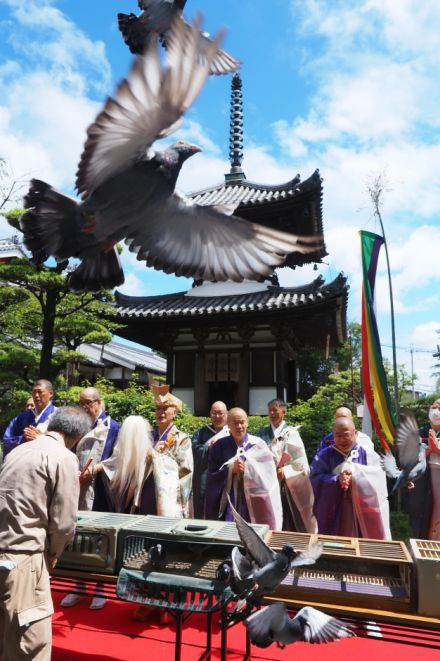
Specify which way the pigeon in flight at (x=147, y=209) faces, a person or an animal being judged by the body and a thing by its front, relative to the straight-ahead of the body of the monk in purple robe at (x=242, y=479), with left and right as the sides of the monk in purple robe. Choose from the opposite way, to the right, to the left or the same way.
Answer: to the left

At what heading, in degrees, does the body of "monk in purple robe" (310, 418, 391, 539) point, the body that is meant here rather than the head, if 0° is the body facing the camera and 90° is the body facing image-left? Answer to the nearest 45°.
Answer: approximately 0°

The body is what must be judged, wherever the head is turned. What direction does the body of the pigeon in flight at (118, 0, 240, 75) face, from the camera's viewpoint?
to the viewer's right

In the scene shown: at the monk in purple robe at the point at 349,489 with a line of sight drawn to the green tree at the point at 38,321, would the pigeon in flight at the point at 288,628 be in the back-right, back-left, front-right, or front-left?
back-left

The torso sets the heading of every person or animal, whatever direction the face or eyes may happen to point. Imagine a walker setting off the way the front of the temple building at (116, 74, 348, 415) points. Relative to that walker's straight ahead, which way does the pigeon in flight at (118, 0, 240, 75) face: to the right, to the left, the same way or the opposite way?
to the left

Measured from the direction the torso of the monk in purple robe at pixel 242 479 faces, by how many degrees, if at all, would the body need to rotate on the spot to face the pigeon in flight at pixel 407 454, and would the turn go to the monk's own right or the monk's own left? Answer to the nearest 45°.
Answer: approximately 90° to the monk's own left

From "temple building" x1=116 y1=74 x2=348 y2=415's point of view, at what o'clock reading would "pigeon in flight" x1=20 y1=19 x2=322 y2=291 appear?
The pigeon in flight is roughly at 12 o'clock from the temple building.

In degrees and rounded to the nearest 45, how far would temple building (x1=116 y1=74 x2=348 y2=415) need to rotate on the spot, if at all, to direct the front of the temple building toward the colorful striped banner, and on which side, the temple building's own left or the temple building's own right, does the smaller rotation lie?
approximately 45° to the temple building's own left

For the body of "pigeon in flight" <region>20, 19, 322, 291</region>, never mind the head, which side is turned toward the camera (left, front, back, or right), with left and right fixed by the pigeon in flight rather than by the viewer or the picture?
right

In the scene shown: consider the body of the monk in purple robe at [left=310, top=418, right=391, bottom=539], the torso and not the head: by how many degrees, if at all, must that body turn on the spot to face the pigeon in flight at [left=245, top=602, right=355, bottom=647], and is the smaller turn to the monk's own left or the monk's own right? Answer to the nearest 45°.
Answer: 0° — they already face it

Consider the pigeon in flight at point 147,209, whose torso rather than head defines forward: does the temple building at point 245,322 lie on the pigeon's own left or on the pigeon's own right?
on the pigeon's own left

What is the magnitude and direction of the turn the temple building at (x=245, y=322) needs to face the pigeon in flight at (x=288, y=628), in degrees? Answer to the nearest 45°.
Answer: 0° — it already faces it

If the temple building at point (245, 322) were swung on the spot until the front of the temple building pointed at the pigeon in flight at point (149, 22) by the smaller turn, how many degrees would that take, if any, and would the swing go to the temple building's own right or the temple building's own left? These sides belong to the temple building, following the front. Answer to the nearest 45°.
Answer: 0° — it already faces it
